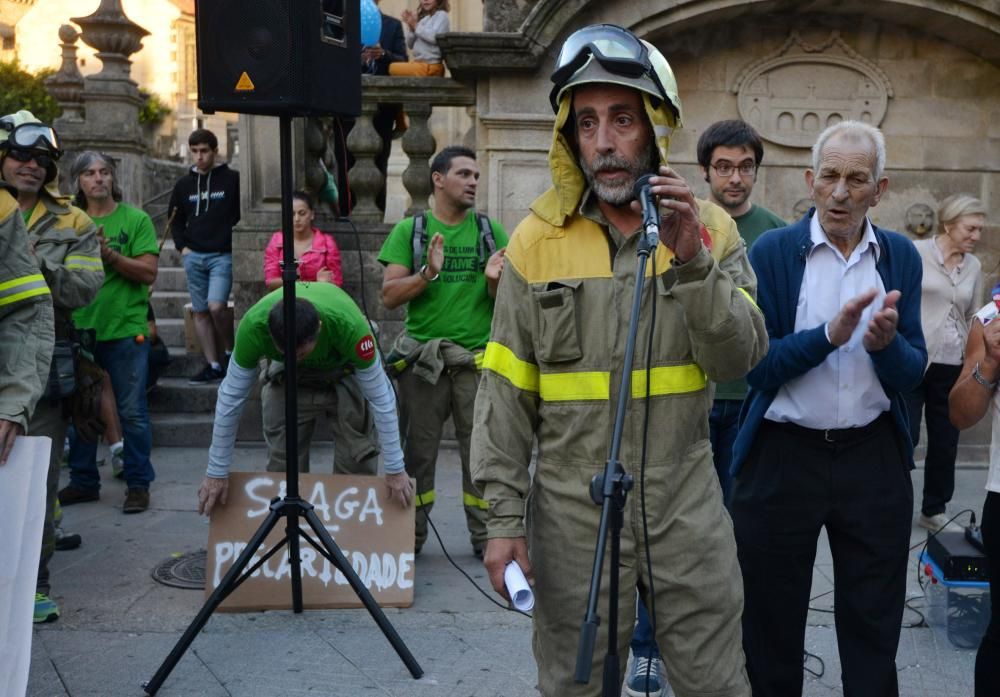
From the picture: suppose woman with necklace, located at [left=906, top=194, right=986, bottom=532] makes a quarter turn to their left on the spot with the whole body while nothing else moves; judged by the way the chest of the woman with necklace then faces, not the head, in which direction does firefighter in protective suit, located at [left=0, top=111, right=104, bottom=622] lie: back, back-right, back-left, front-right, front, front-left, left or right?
back

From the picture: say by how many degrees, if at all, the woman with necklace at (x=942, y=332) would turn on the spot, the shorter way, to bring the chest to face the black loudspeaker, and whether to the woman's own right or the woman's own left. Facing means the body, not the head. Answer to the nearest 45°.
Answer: approximately 90° to the woman's own right

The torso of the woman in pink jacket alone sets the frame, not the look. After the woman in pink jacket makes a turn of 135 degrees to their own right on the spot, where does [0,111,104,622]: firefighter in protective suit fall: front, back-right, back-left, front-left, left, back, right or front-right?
left

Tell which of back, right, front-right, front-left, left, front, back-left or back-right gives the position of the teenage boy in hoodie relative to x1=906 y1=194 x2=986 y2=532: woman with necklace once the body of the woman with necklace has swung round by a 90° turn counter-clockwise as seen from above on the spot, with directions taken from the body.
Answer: back-left

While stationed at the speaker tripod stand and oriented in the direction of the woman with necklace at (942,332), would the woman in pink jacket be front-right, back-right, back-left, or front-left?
front-left

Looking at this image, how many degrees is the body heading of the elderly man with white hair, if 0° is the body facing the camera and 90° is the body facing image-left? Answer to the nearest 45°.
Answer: approximately 0°

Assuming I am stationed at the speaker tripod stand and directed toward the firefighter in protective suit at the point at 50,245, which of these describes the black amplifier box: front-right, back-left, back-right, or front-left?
back-right

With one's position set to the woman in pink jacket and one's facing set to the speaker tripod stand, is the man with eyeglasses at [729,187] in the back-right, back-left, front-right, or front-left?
front-left

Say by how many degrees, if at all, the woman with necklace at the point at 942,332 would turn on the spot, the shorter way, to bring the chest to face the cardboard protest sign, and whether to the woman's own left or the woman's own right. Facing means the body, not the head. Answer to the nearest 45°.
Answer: approximately 90° to the woman's own right

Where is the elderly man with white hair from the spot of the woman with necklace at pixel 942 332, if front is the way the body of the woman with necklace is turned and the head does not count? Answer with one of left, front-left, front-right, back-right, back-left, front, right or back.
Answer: front-right

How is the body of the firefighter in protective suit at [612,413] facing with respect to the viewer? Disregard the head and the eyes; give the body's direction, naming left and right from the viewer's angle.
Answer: facing the viewer
